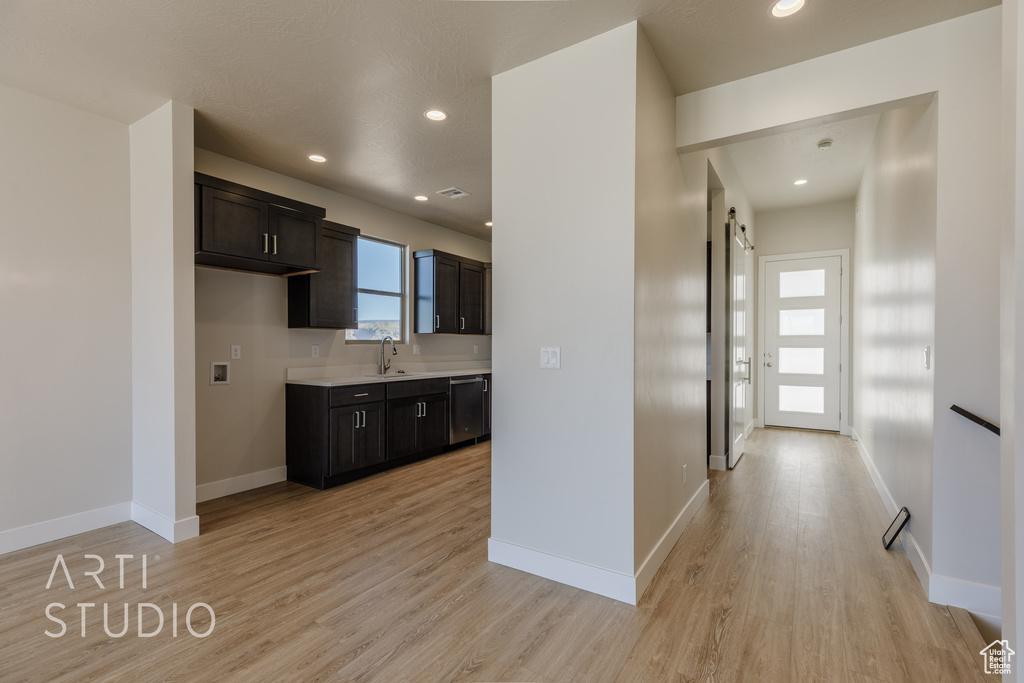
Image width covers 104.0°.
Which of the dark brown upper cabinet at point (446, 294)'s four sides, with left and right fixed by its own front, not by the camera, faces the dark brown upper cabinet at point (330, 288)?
right

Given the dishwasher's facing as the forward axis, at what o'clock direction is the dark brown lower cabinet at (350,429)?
The dark brown lower cabinet is roughly at 3 o'clock from the dishwasher.

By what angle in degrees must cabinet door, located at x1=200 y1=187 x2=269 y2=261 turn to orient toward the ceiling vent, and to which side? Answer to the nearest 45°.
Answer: approximately 45° to its left

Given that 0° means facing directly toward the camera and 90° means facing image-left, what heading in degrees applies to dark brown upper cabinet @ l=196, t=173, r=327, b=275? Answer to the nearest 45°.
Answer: approximately 315°

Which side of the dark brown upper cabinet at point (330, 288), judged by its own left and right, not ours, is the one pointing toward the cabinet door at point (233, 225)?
right
